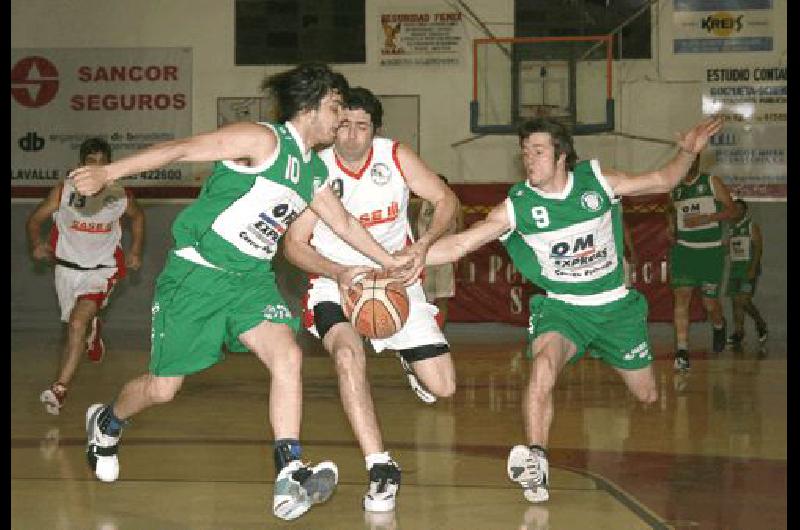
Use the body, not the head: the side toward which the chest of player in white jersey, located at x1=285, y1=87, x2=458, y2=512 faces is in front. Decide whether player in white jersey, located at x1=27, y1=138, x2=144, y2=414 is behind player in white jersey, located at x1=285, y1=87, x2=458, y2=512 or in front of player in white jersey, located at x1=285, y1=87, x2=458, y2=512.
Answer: behind

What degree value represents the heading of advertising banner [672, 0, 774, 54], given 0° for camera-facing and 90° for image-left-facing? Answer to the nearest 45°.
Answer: approximately 0°

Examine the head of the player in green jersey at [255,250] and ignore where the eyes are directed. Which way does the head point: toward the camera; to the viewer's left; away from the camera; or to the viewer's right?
to the viewer's right

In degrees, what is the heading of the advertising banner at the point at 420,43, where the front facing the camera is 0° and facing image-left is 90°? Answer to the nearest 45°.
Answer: approximately 0°

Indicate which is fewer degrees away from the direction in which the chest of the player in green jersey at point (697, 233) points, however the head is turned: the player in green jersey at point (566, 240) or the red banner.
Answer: the player in green jersey

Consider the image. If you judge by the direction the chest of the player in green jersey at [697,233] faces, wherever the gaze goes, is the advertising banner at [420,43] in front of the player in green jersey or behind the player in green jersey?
behind
